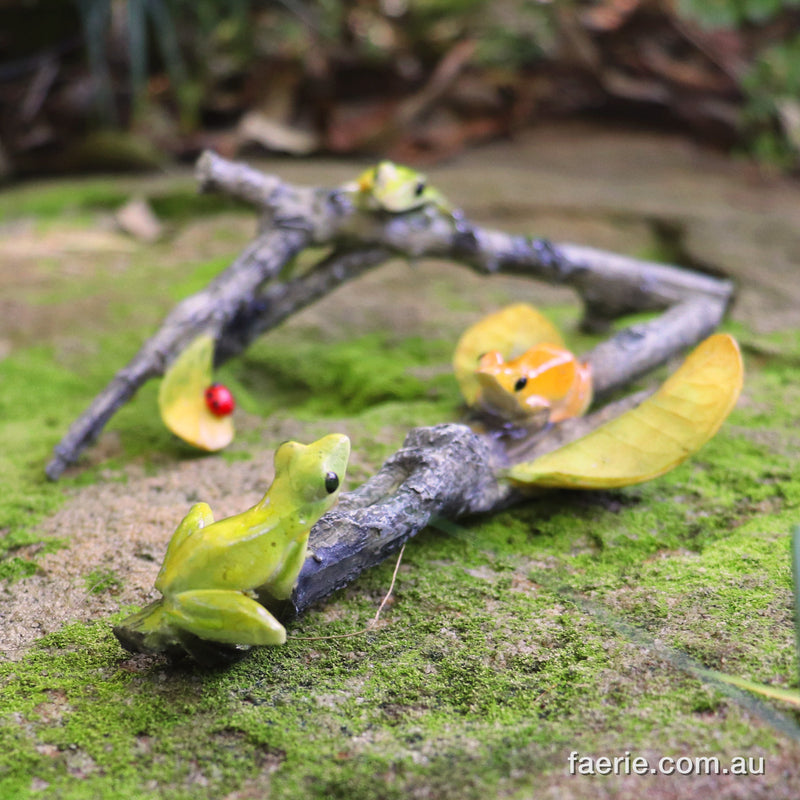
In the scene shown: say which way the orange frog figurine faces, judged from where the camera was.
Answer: facing the viewer and to the left of the viewer
